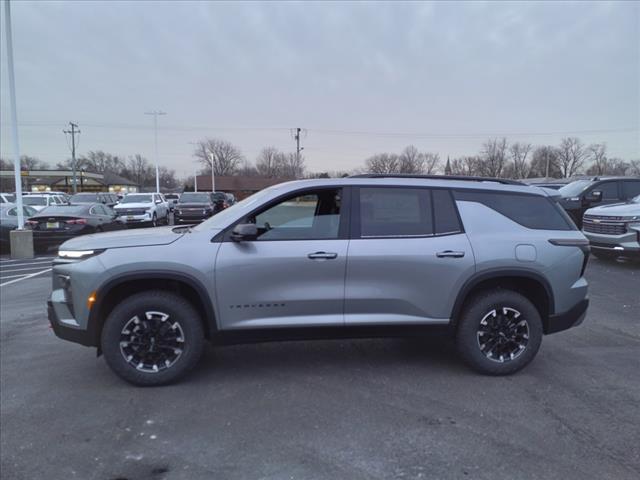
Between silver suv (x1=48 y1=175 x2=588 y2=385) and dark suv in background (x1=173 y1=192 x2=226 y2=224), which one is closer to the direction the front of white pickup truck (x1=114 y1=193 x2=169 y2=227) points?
the silver suv

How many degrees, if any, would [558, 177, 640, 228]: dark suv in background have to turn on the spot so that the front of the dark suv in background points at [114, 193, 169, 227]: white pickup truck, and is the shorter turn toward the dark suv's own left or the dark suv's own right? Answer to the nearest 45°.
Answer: approximately 45° to the dark suv's own right

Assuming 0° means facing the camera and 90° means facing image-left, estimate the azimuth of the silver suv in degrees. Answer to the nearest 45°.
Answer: approximately 90°

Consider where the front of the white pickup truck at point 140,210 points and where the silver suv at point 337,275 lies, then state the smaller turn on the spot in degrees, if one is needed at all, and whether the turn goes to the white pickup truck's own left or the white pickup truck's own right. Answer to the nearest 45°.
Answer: approximately 45° to the white pickup truck's own left

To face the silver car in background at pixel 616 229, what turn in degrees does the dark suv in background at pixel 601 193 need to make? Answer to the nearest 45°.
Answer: approximately 45° to its left

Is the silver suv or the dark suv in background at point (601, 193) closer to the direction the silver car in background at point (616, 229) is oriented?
the silver suv

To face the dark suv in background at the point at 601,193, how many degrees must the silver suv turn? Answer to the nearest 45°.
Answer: approximately 135° to its right

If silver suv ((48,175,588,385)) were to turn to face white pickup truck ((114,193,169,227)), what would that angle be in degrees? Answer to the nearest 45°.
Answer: approximately 45° to its right

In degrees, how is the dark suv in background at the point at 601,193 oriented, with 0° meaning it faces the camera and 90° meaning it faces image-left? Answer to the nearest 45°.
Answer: approximately 45°
